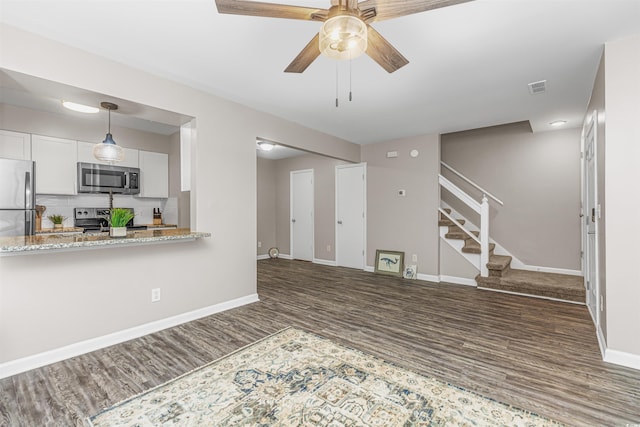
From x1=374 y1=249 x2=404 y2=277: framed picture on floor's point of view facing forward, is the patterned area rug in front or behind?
in front

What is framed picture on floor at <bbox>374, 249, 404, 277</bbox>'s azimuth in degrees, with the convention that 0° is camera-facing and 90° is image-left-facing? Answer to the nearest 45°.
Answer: approximately 45°

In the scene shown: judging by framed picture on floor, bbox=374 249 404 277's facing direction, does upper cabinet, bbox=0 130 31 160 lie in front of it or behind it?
in front

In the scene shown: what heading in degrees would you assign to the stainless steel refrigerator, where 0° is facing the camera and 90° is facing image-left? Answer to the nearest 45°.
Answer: approximately 0°

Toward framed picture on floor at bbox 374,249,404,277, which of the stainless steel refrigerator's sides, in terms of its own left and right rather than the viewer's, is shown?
left

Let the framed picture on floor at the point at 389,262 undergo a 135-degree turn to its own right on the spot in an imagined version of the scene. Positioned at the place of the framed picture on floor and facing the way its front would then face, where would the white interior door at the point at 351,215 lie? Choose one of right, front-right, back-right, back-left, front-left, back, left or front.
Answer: front-left

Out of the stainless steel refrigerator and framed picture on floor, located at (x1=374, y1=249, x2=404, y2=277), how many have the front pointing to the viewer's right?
0

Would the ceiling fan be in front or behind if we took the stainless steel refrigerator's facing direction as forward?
in front

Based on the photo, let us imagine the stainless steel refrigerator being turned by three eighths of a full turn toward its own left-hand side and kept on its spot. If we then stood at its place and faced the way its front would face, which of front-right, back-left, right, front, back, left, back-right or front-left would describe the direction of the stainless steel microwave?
front
